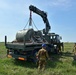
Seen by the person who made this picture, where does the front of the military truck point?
facing away from the viewer and to the right of the viewer
